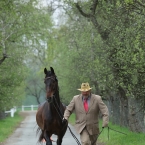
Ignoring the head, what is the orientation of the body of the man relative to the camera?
toward the camera

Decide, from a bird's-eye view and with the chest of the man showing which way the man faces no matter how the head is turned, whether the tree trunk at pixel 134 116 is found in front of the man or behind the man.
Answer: behind
